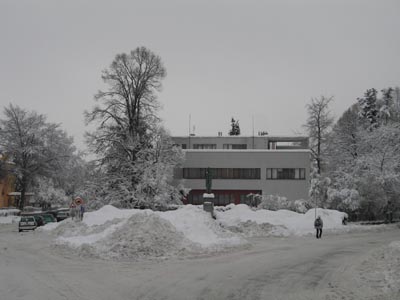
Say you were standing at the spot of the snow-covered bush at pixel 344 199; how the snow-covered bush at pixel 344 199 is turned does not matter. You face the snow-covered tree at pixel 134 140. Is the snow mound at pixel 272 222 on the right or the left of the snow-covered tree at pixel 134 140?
left

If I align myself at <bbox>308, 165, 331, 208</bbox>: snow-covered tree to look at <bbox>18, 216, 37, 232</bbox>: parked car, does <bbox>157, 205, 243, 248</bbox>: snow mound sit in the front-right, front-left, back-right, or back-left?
front-left

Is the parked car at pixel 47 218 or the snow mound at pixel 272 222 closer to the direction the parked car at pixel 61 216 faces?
the parked car

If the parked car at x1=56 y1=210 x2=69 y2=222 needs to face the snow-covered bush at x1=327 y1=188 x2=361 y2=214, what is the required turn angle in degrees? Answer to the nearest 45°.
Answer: approximately 90° to its left

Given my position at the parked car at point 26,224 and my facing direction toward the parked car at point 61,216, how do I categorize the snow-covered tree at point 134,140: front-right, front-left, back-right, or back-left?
front-right

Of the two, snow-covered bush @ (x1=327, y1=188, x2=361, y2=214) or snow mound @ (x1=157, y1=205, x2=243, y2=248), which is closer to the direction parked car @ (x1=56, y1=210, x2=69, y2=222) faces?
the snow mound

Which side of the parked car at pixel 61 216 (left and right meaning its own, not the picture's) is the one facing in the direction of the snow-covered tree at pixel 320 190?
left

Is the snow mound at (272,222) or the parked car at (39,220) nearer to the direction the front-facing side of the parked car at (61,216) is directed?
the parked car

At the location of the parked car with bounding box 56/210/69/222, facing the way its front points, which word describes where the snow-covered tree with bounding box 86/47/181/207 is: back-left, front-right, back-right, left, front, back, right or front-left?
left

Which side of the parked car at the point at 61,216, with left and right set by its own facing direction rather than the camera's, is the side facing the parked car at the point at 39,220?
front

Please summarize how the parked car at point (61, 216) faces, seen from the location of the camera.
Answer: facing the viewer and to the left of the viewer

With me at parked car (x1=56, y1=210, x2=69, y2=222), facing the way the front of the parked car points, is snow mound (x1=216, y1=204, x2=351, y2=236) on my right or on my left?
on my left
